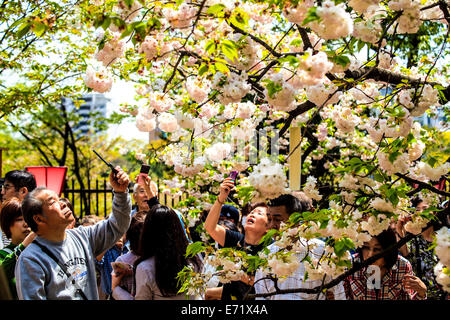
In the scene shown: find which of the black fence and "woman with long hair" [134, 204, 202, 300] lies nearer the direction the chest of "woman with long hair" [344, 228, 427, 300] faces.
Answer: the woman with long hair

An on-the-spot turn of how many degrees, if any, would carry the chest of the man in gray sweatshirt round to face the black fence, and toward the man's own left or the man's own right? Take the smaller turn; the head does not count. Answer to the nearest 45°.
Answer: approximately 135° to the man's own left

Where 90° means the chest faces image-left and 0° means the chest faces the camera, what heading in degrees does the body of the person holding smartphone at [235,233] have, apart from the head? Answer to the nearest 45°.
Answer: approximately 45°

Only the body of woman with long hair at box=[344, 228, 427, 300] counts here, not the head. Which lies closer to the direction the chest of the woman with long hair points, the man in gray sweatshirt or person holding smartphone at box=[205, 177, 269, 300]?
the man in gray sweatshirt

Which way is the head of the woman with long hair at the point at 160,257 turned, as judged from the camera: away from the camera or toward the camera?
away from the camera

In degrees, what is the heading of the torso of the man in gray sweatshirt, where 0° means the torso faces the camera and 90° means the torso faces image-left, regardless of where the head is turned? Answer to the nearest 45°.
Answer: approximately 315°
